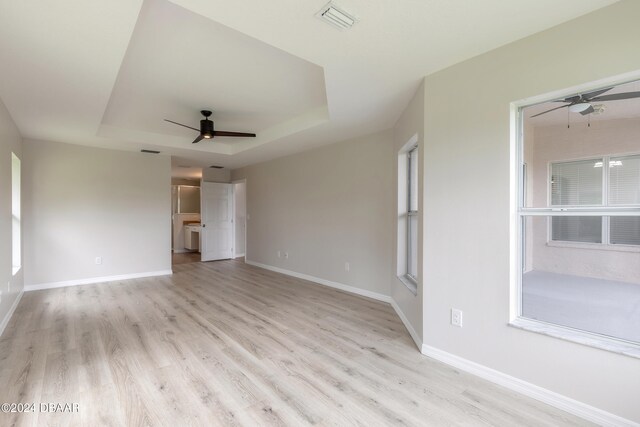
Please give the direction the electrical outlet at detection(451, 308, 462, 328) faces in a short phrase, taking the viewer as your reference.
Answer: facing the viewer and to the left of the viewer

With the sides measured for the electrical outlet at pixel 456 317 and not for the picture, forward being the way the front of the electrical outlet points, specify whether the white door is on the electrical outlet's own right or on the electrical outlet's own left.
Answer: on the electrical outlet's own right

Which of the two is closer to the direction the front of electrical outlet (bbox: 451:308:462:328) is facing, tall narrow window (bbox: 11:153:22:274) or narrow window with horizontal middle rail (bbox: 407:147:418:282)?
the tall narrow window

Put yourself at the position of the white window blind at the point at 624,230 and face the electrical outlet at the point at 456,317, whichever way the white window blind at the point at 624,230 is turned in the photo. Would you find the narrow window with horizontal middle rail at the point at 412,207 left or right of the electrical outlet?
right

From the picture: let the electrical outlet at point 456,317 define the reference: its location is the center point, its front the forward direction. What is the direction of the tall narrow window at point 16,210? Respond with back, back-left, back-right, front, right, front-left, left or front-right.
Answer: front-right
